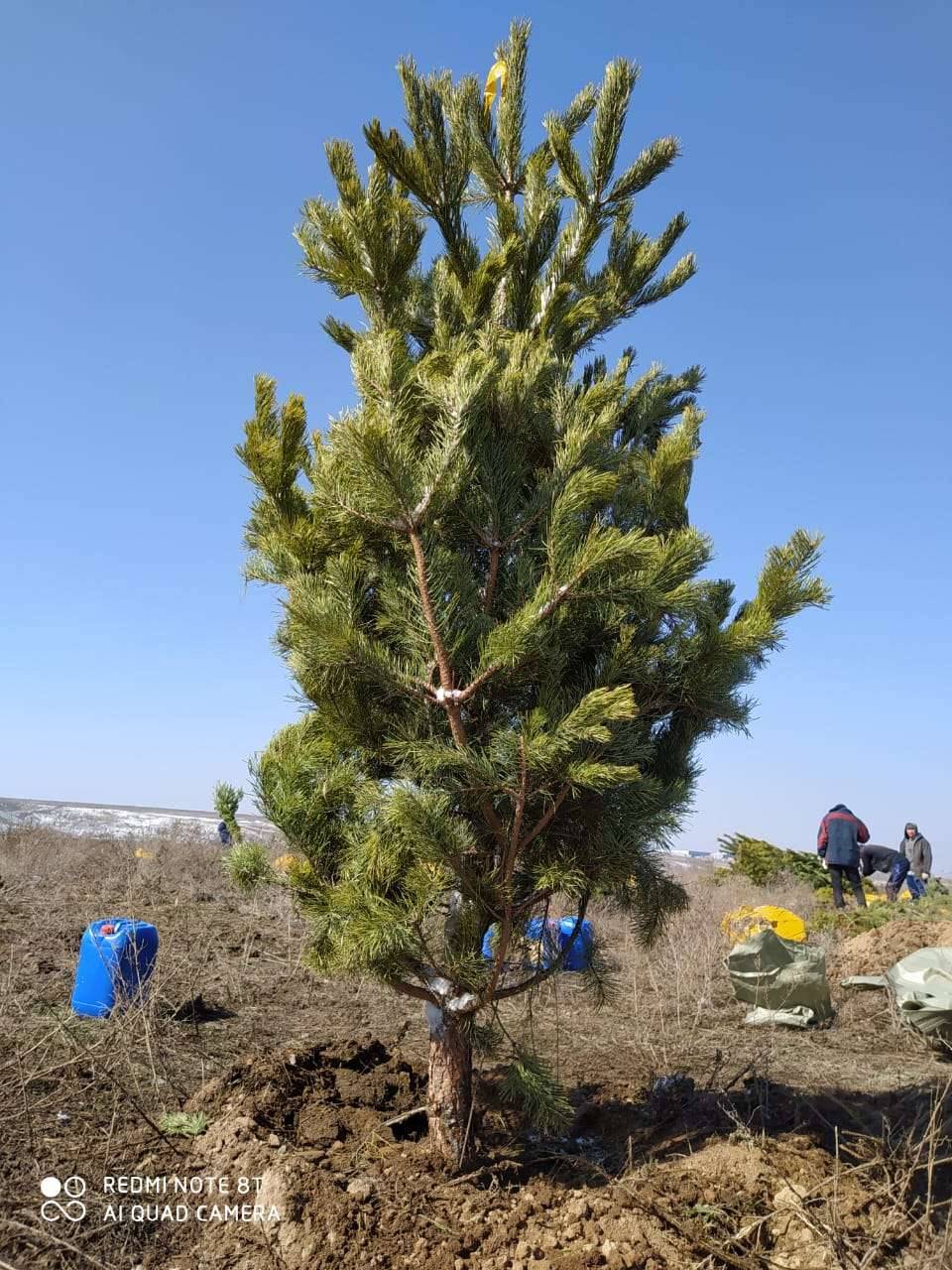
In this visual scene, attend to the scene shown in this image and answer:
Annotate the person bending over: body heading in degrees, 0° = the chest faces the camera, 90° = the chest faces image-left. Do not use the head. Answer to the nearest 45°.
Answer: approximately 90°

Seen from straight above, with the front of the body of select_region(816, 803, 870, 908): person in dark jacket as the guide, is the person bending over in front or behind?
in front

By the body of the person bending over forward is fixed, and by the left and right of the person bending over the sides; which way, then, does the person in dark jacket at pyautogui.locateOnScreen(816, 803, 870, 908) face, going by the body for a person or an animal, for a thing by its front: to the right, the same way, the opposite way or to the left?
to the right

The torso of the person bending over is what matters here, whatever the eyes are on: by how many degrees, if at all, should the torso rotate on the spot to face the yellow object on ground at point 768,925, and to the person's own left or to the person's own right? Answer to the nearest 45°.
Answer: approximately 90° to the person's own left

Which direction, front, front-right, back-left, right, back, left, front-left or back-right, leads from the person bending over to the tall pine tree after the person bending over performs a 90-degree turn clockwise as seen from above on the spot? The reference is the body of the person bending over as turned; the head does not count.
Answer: back

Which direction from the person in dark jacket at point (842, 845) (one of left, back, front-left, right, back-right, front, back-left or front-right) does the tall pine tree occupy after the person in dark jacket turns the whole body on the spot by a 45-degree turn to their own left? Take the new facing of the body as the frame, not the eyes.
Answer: back-left

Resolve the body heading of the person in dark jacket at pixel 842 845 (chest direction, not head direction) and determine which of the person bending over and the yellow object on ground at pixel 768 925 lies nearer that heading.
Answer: the person bending over

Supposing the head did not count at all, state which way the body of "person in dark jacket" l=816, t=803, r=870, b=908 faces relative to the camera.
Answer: away from the camera

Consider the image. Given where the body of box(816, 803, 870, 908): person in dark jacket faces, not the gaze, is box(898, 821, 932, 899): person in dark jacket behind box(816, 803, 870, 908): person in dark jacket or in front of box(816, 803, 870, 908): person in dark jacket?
in front

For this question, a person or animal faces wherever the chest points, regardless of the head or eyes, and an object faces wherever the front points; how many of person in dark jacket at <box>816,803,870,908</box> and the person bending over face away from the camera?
1

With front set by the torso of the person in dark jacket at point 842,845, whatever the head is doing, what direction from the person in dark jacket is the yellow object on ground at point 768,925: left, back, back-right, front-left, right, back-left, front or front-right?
back

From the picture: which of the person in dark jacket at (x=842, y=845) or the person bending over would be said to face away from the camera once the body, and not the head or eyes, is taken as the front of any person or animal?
the person in dark jacket
